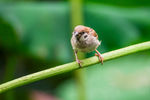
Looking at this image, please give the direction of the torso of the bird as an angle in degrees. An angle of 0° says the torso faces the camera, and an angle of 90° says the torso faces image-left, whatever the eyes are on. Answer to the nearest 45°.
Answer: approximately 45°
